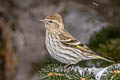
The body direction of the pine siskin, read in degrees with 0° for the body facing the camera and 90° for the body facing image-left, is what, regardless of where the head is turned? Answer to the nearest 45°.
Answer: approximately 90°
